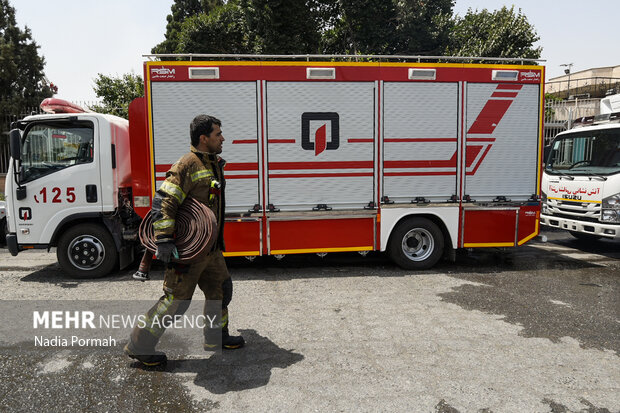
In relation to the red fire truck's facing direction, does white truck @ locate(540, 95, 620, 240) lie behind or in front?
behind

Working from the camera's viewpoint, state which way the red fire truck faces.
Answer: facing to the left of the viewer

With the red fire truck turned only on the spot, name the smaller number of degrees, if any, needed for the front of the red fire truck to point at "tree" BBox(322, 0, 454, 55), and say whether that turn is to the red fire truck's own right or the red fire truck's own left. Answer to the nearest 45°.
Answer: approximately 90° to the red fire truck's own right

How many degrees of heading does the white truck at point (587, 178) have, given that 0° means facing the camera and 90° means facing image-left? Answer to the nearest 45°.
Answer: approximately 45°

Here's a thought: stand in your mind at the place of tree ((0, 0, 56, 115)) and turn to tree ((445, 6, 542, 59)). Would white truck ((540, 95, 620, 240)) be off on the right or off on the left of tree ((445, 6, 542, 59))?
right

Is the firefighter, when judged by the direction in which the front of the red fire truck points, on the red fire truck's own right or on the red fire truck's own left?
on the red fire truck's own left
